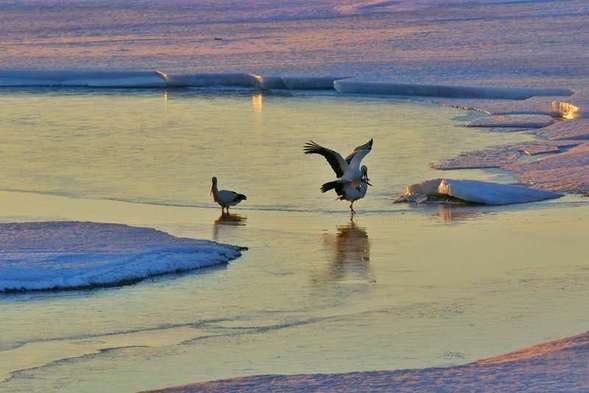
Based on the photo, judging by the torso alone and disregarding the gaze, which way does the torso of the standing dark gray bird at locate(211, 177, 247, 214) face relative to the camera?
to the viewer's left

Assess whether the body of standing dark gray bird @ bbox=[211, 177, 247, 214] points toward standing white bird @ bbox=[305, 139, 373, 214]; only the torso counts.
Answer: no

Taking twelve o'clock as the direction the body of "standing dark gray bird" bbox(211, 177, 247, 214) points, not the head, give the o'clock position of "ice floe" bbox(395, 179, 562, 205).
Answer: The ice floe is roughly at 6 o'clock from the standing dark gray bird.
